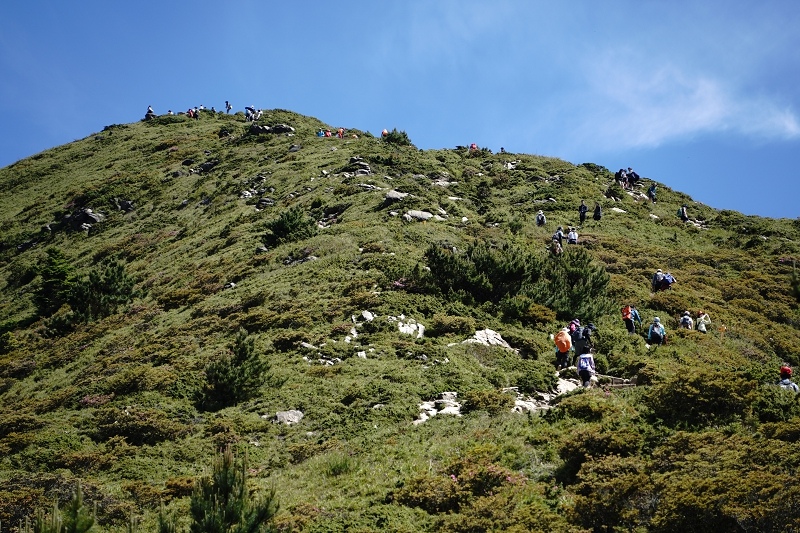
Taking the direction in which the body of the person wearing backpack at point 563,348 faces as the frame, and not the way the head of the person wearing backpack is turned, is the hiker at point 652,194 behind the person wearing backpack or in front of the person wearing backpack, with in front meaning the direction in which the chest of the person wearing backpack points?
in front

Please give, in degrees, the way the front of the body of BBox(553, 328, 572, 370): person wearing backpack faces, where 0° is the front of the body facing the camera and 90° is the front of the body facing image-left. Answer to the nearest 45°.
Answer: approximately 180°

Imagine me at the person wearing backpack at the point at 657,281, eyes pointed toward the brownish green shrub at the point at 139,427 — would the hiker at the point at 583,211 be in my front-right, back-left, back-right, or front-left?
back-right

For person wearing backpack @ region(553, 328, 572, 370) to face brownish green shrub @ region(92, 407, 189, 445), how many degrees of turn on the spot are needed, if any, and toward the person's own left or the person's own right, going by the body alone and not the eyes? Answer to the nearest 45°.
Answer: approximately 135° to the person's own left

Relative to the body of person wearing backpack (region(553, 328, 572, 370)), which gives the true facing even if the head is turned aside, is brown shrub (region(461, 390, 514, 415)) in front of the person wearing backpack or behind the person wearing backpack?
behind

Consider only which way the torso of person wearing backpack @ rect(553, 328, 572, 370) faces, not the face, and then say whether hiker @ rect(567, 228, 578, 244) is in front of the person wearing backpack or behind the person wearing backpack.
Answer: in front

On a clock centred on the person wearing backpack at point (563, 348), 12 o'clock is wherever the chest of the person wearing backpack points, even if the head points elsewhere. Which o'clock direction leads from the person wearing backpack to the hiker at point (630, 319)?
The hiker is roughly at 1 o'clock from the person wearing backpack.

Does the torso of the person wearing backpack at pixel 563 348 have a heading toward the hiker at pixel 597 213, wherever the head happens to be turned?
yes

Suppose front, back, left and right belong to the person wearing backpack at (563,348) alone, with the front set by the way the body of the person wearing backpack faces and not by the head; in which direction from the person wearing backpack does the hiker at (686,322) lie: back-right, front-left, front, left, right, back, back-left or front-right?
front-right
